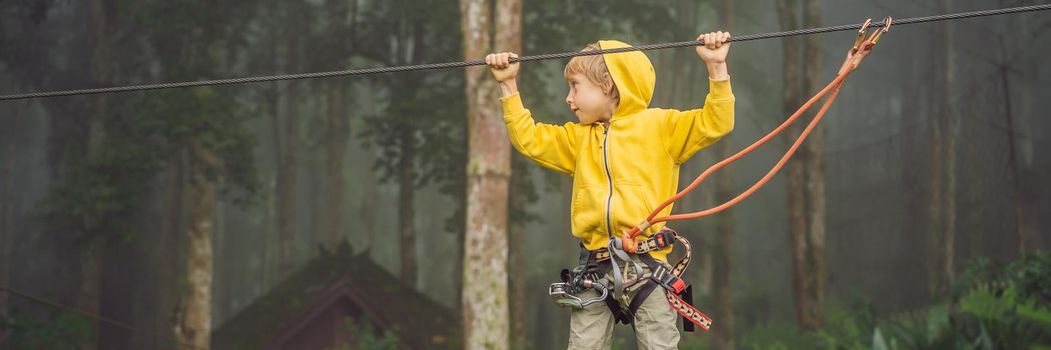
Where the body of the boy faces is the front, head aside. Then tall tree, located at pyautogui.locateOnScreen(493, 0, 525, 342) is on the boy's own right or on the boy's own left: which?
on the boy's own right

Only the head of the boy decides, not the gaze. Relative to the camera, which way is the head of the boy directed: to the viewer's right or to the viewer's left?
to the viewer's left

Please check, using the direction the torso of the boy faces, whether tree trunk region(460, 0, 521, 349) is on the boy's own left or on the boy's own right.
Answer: on the boy's own right

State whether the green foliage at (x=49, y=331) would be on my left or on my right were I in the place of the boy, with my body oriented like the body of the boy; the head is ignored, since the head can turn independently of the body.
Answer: on my right

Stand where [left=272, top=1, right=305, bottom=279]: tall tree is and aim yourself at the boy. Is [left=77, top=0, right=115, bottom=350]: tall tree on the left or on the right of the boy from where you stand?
right

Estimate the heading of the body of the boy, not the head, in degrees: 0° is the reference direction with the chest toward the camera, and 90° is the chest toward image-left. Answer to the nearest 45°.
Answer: approximately 45°

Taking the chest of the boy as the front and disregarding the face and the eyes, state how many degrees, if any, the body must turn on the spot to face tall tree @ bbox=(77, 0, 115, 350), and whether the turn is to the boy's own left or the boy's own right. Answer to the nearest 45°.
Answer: approximately 90° to the boy's own right
